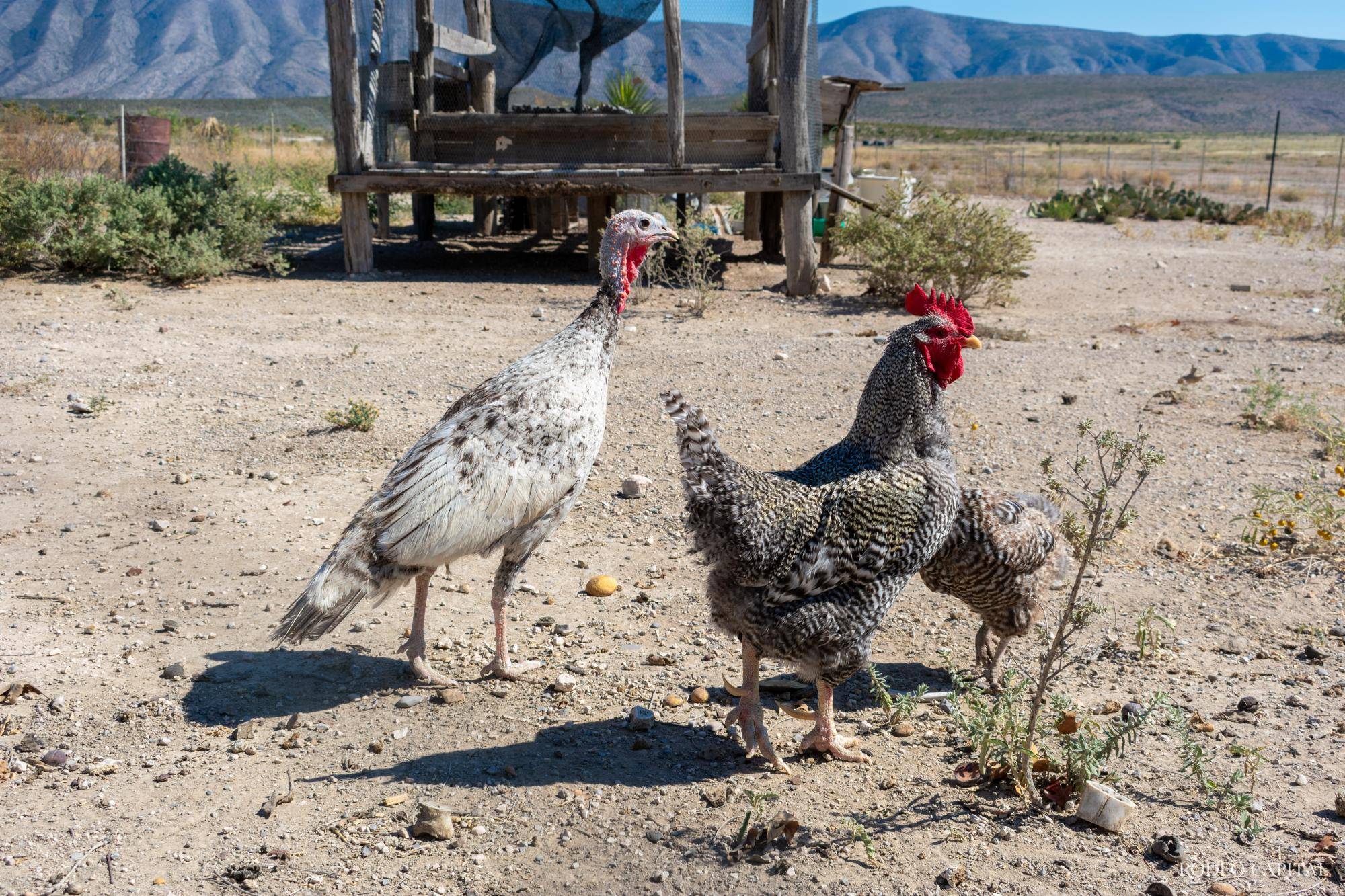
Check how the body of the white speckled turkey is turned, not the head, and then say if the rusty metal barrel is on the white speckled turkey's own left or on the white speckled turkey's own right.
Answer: on the white speckled turkey's own left

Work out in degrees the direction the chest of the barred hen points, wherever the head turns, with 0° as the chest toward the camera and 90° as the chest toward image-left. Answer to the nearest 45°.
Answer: approximately 90°

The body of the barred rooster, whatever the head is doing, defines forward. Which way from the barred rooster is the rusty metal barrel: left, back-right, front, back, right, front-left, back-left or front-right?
back-left

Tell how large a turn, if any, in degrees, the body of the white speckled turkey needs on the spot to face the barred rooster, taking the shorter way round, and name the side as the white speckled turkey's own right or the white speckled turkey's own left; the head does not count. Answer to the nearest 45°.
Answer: approximately 45° to the white speckled turkey's own right

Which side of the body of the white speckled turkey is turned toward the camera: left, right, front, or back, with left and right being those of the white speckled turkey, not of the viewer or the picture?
right

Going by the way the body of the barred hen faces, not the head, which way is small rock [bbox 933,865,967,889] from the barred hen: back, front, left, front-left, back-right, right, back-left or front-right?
left

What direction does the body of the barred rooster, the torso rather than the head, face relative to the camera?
to the viewer's right

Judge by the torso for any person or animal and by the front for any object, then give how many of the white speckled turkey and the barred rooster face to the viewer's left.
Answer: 0

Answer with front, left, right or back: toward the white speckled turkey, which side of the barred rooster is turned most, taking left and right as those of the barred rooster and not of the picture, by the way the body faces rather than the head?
back
